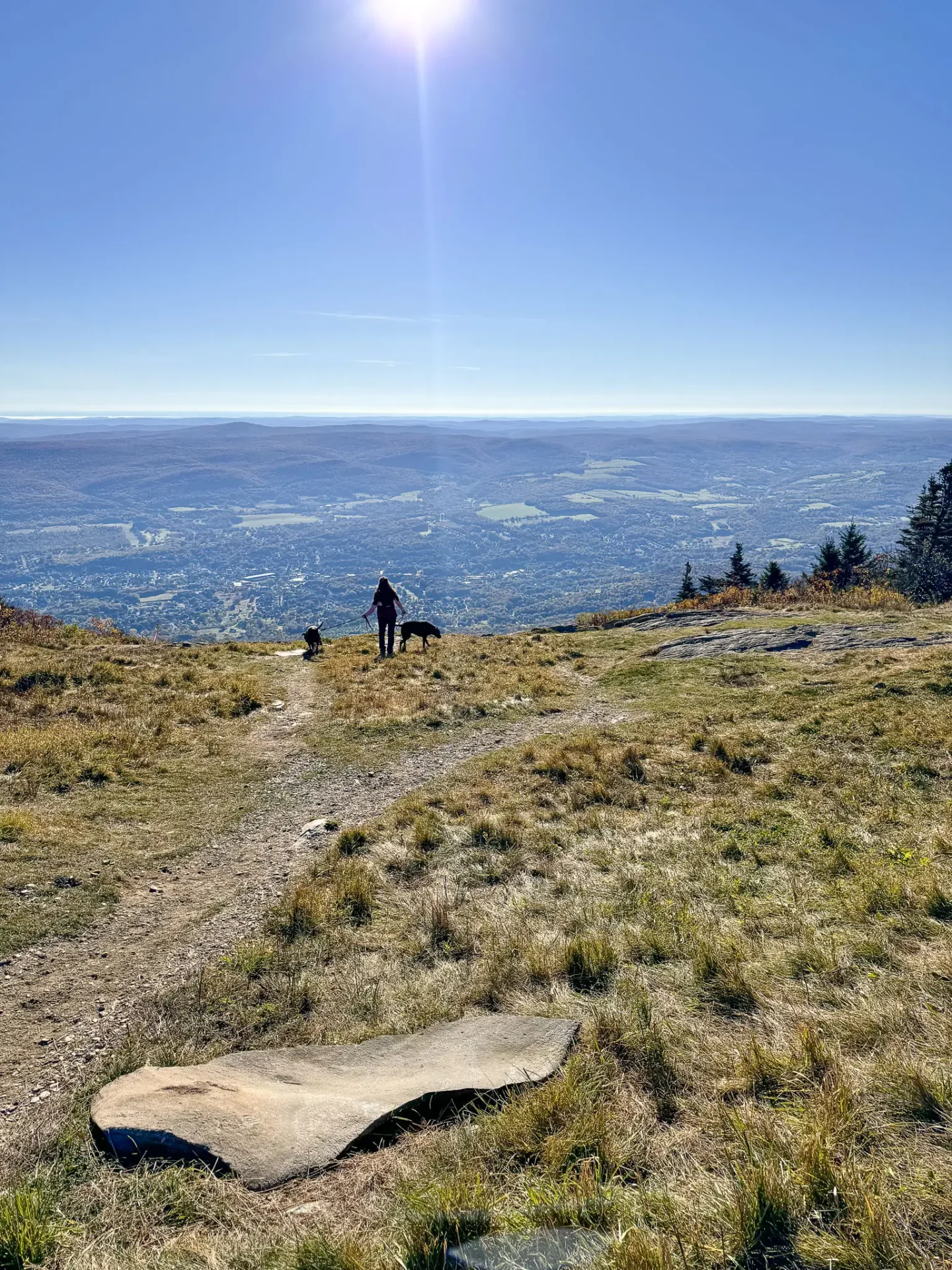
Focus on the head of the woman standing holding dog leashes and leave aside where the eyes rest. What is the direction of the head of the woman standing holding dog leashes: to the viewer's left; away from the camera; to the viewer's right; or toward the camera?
away from the camera

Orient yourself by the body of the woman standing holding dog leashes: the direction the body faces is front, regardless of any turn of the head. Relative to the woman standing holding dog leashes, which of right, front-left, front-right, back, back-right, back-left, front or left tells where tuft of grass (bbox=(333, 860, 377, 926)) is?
back

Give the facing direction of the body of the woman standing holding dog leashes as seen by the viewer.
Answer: away from the camera

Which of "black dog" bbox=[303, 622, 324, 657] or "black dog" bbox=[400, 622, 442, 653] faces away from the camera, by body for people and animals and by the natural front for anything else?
"black dog" bbox=[303, 622, 324, 657]

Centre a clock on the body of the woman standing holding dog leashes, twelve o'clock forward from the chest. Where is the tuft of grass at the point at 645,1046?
The tuft of grass is roughly at 6 o'clock from the woman standing holding dog leashes.

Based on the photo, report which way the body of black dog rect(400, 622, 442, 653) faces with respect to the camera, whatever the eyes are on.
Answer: to the viewer's right

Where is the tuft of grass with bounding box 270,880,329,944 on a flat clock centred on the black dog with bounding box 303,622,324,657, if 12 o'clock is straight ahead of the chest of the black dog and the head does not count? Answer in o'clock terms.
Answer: The tuft of grass is roughly at 6 o'clock from the black dog.

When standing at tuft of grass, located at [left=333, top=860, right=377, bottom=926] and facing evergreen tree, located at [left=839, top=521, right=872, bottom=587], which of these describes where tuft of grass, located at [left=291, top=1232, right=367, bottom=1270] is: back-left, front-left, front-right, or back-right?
back-right

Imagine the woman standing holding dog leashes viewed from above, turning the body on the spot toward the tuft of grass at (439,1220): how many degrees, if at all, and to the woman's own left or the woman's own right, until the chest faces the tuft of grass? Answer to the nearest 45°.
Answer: approximately 180°

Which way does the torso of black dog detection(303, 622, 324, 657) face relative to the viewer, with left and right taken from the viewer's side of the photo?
facing away from the viewer

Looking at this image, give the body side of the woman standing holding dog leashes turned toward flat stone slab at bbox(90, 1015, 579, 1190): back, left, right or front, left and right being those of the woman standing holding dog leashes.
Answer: back

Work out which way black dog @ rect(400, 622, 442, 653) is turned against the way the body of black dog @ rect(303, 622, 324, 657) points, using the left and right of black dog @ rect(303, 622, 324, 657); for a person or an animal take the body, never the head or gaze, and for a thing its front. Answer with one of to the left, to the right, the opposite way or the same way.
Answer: to the right

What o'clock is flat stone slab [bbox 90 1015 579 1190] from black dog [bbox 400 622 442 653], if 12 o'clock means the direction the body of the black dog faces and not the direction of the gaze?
The flat stone slab is roughly at 3 o'clock from the black dog.

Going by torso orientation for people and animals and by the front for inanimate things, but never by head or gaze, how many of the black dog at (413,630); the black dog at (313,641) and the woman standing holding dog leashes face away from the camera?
2

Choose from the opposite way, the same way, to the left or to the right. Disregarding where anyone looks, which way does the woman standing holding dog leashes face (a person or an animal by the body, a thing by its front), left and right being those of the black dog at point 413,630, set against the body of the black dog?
to the left
